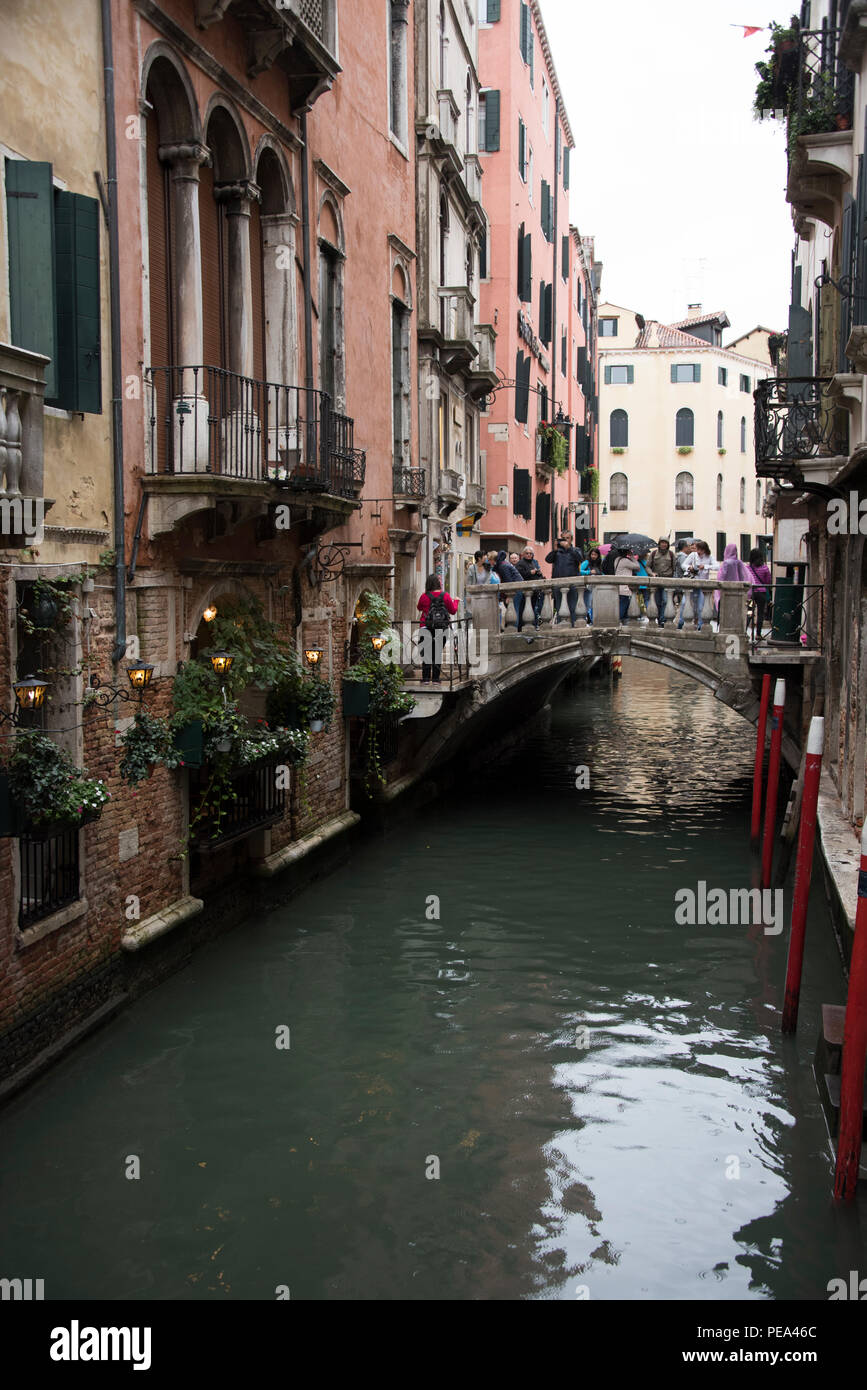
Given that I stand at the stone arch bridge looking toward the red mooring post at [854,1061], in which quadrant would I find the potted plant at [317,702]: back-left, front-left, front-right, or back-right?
front-right

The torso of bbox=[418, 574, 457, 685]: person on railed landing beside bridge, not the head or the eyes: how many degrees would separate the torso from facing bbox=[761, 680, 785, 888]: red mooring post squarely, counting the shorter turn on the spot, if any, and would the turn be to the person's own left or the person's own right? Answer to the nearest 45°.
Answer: approximately 135° to the person's own right

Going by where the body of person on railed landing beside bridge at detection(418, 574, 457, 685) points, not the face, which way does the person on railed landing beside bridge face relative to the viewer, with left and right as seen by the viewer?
facing away from the viewer

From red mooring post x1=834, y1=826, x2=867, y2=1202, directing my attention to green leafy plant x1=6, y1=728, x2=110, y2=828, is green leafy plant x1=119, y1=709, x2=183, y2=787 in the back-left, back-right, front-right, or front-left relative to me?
front-right

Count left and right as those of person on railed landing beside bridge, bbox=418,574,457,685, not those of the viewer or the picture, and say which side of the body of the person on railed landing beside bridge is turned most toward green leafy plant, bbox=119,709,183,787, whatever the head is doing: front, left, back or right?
back

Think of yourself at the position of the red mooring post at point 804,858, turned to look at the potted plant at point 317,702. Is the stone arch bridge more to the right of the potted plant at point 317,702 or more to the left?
right

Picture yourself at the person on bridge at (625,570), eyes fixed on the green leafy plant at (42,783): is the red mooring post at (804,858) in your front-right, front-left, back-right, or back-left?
front-left

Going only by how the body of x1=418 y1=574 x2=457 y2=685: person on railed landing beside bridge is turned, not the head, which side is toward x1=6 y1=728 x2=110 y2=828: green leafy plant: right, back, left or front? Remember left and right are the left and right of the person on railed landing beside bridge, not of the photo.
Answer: back

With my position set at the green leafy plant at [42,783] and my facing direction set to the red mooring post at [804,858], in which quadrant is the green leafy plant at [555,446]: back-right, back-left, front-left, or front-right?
front-left

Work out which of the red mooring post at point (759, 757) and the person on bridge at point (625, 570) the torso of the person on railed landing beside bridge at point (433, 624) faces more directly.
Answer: the person on bridge

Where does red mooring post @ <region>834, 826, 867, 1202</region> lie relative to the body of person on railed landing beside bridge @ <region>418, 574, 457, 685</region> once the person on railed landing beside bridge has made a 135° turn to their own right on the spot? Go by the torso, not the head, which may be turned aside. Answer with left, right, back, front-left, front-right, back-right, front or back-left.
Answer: front-right

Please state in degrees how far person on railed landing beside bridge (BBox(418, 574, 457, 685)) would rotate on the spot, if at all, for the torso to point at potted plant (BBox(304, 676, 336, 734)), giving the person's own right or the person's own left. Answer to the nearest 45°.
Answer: approximately 180°
